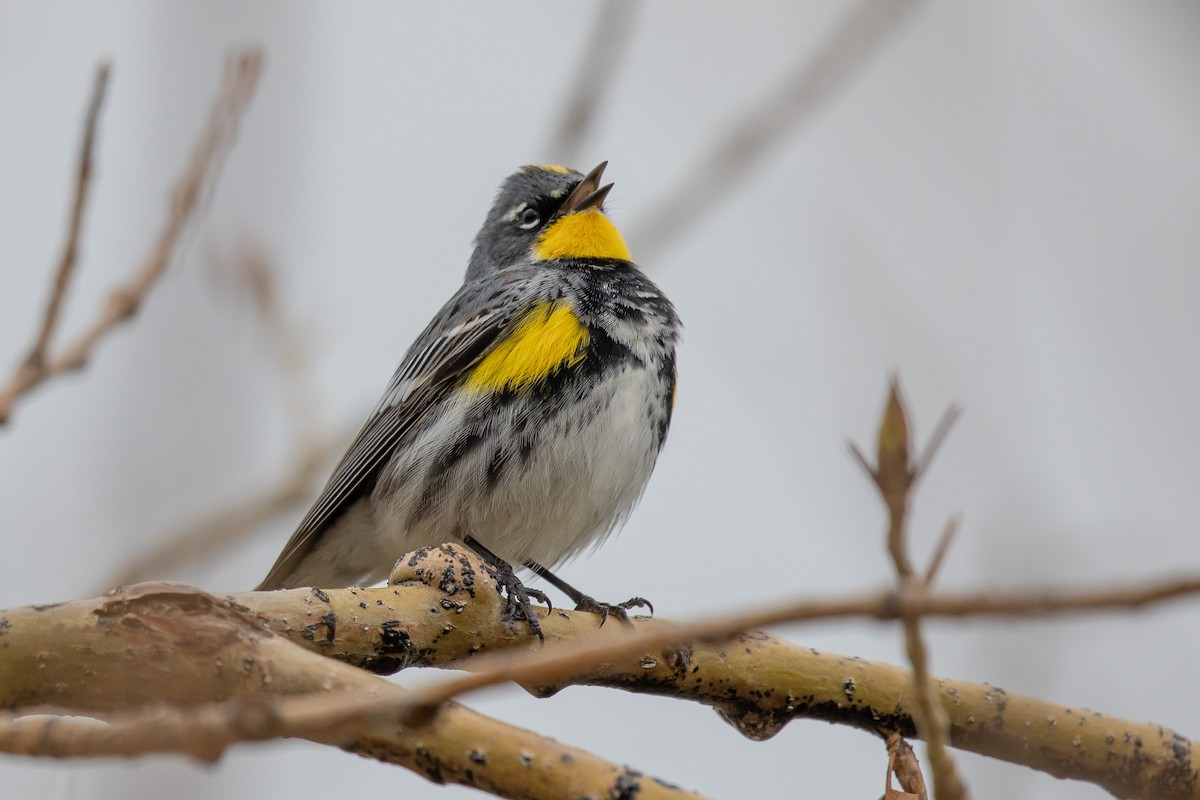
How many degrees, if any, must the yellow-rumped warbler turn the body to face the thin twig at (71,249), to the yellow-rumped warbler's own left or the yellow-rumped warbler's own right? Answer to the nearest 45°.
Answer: approximately 135° to the yellow-rumped warbler's own right

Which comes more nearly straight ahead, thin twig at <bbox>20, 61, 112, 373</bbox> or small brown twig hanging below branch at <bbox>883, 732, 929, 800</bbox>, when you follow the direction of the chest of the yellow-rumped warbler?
the small brown twig hanging below branch
